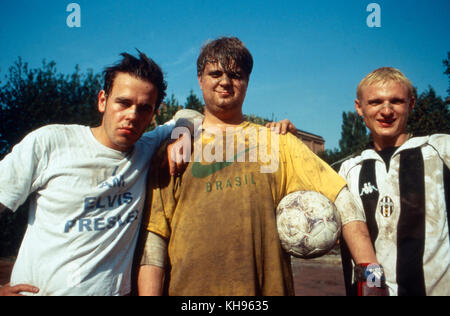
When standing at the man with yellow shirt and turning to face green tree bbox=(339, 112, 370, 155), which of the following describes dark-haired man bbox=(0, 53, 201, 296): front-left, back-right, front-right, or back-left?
back-left

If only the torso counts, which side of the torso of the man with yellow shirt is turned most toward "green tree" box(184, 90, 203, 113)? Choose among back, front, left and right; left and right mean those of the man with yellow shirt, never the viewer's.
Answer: back

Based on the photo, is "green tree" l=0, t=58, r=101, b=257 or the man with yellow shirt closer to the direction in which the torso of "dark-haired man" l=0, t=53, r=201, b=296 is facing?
the man with yellow shirt

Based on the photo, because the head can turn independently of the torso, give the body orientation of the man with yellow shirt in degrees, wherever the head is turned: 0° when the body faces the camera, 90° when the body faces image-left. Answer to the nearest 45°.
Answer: approximately 0°

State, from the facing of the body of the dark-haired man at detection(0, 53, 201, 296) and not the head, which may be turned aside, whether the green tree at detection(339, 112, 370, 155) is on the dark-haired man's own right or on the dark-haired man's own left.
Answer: on the dark-haired man's own left

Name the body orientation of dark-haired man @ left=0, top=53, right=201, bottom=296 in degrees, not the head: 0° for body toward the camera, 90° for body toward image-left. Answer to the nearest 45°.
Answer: approximately 315°

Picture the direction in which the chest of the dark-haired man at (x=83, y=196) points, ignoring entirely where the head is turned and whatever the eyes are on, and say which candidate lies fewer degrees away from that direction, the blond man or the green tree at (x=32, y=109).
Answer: the blond man

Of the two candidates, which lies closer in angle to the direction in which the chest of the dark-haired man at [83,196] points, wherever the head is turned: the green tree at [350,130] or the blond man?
the blond man
